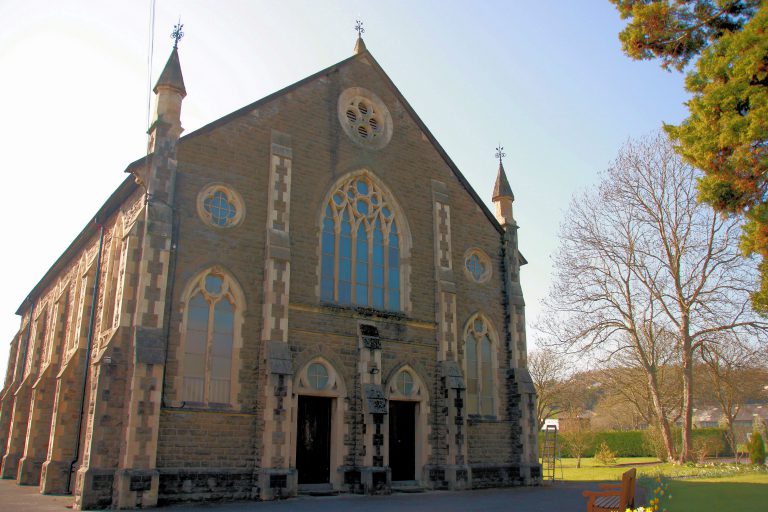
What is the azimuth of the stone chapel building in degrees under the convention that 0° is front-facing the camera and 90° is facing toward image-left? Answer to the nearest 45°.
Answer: approximately 315°

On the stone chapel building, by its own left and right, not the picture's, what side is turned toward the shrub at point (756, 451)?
left

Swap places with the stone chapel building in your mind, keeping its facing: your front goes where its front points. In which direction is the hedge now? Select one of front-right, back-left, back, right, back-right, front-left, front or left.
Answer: left

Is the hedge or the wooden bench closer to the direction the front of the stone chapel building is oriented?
the wooden bench

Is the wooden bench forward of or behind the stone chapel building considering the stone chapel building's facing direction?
forward

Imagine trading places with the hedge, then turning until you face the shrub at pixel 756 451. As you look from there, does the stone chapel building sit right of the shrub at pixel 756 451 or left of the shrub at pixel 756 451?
right

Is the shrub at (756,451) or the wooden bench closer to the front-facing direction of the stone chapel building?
the wooden bench

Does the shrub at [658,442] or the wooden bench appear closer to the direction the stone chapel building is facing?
the wooden bench

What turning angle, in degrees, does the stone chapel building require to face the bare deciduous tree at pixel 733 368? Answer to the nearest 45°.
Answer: approximately 90° to its left

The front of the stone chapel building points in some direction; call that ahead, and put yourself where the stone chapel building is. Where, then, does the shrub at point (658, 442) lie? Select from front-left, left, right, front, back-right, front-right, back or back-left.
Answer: left
